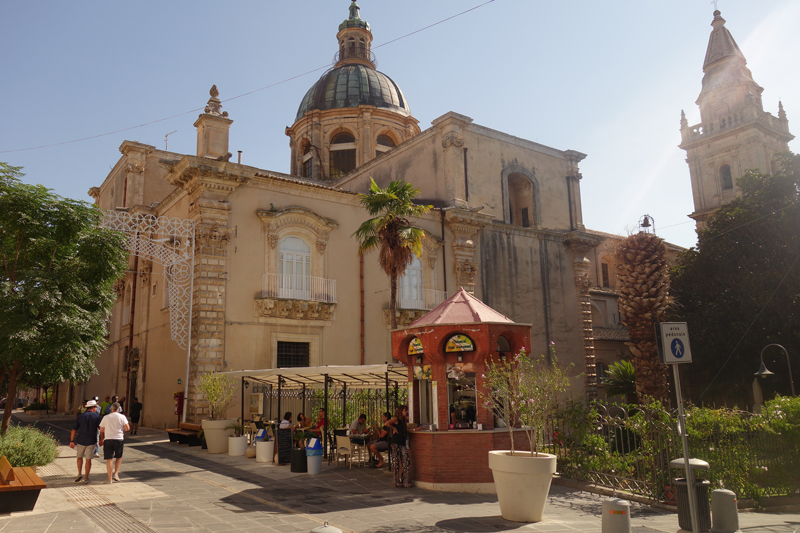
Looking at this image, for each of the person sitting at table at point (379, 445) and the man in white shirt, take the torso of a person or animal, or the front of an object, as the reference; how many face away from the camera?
1

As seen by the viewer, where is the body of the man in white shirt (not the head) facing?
away from the camera

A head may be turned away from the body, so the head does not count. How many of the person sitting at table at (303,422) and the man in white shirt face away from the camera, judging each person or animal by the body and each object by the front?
1

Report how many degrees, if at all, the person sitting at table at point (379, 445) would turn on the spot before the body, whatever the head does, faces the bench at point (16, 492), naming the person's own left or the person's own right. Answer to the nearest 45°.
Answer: approximately 45° to the person's own left

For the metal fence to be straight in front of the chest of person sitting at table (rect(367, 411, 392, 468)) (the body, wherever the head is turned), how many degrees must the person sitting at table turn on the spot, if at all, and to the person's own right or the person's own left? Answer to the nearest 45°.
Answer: approximately 135° to the person's own left

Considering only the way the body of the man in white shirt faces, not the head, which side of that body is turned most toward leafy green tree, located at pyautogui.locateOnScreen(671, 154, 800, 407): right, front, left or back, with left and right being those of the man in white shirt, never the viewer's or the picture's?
right

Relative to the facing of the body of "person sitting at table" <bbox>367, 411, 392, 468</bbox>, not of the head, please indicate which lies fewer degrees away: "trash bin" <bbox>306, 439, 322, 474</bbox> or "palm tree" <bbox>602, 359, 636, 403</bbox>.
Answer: the trash bin

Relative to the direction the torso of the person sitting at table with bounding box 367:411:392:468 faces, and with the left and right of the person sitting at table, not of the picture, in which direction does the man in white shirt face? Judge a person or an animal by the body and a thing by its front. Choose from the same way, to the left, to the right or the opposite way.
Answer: to the right

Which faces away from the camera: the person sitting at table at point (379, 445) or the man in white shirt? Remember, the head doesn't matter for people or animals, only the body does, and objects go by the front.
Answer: the man in white shirt

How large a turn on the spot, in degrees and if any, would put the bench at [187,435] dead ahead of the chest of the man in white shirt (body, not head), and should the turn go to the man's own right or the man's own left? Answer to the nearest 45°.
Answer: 0° — they already face it

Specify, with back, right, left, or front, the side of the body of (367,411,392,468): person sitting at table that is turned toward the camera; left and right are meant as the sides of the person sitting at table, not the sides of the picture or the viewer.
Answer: left
